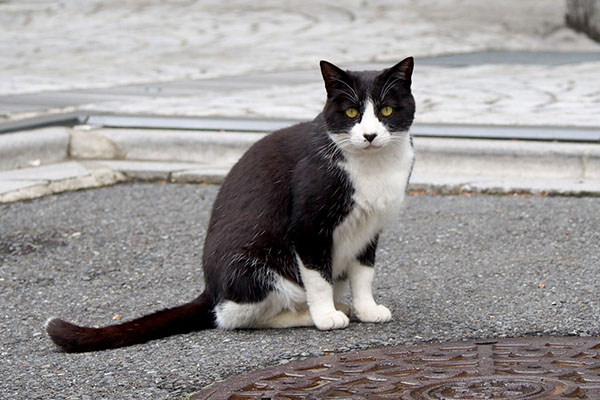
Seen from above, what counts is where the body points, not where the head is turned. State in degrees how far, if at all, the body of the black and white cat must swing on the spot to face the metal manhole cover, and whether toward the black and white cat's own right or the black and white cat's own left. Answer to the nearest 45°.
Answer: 0° — it already faces it

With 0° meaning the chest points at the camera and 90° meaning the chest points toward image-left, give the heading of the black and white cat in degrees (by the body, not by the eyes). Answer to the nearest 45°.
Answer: approximately 315°
